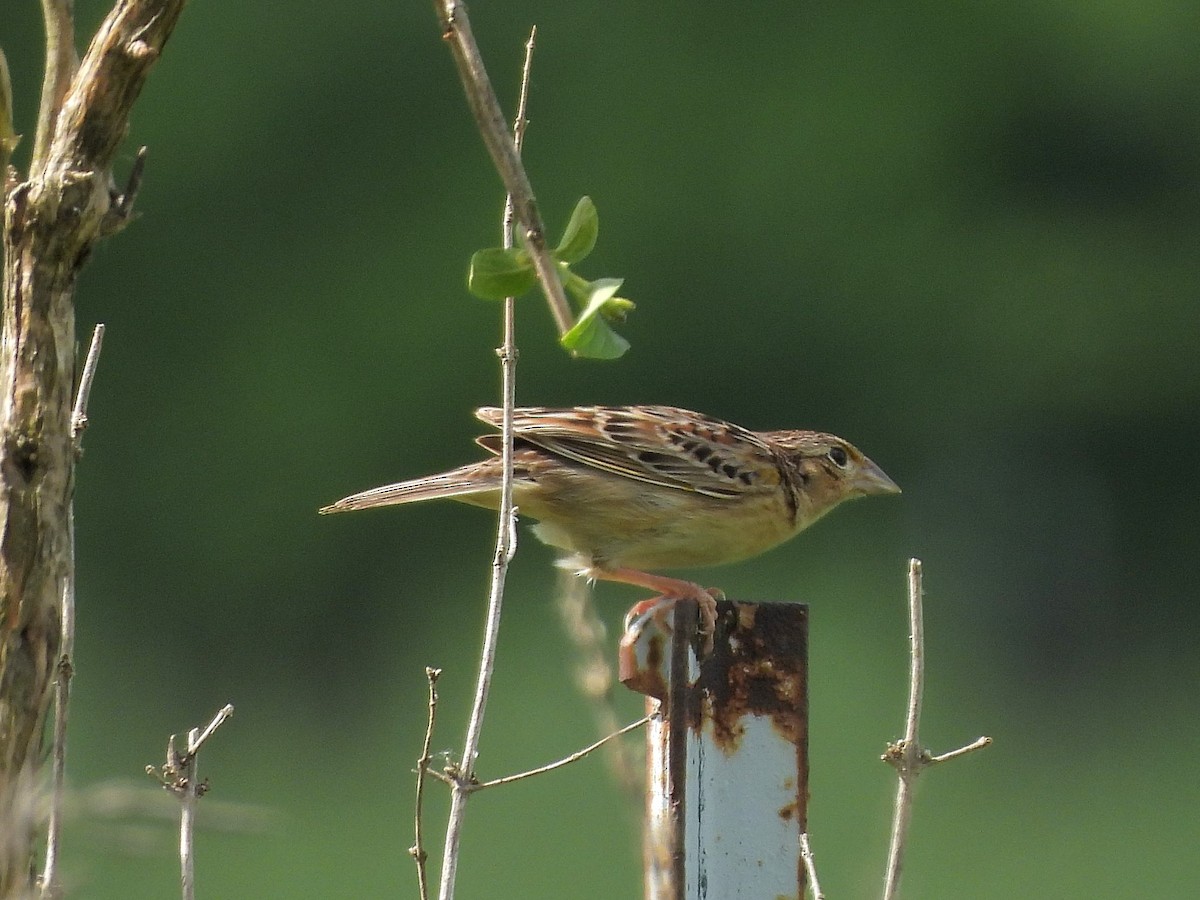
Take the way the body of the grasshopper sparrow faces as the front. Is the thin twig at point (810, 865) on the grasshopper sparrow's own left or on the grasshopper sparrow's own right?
on the grasshopper sparrow's own right

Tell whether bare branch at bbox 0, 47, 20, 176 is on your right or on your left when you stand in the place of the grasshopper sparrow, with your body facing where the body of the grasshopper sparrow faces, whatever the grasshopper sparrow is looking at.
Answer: on your right

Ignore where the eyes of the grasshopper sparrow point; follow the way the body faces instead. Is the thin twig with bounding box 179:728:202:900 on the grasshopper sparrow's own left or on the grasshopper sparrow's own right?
on the grasshopper sparrow's own right

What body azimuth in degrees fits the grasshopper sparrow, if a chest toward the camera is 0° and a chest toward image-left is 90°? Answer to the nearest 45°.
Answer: approximately 270°
